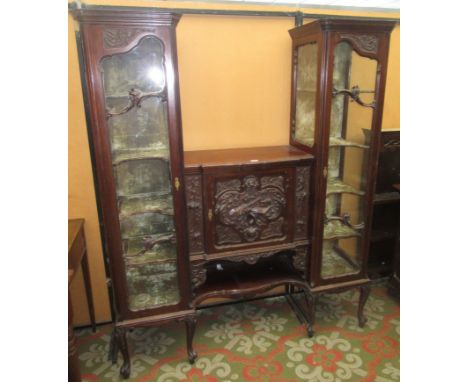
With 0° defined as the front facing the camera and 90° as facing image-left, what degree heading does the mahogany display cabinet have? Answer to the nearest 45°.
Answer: approximately 315°

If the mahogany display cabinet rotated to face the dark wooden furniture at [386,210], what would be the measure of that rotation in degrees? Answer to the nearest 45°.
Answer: approximately 90° to its left

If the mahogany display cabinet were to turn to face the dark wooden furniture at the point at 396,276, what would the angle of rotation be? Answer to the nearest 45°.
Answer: approximately 45° to its left

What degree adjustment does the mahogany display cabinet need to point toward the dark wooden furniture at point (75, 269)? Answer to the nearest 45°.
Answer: approximately 135° to its right
